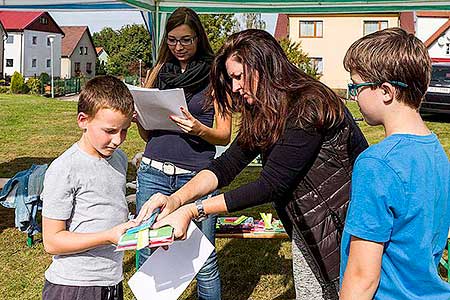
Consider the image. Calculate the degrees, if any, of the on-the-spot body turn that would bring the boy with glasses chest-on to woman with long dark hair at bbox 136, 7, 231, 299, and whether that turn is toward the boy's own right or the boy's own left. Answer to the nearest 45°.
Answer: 0° — they already face them

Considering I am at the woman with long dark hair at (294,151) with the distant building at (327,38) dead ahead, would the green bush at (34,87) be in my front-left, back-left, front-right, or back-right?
front-left

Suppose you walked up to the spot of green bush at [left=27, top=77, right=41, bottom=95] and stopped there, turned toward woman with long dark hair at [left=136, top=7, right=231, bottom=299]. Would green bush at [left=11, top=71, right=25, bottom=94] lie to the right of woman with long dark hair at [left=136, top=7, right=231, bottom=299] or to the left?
right

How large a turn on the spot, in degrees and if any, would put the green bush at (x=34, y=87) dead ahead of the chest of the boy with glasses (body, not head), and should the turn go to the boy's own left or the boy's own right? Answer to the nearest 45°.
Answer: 0° — they already face it

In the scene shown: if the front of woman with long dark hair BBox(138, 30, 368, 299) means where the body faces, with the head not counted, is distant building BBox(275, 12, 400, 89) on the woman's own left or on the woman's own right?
on the woman's own right

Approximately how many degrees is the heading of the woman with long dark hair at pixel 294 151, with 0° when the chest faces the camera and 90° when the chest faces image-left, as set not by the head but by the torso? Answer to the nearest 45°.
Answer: approximately 90°

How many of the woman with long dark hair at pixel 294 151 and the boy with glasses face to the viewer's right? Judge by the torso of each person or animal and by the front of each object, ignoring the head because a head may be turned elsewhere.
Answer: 0

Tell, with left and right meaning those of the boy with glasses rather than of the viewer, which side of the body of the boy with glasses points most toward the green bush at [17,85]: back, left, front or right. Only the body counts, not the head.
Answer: front

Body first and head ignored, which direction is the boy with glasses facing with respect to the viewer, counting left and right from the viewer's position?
facing away from the viewer and to the left of the viewer

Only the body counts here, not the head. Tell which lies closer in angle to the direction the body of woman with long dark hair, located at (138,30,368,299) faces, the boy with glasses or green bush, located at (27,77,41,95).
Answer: the green bush

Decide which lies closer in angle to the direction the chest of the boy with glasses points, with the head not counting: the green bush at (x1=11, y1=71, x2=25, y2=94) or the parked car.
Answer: the green bush

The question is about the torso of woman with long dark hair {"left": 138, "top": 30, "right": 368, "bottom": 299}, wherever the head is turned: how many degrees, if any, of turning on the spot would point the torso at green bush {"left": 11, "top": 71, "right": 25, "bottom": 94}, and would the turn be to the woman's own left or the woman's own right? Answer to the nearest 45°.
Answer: approximately 90° to the woman's own right
